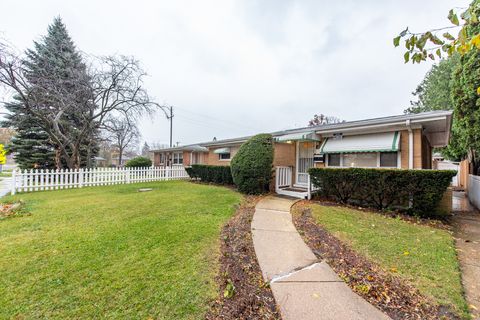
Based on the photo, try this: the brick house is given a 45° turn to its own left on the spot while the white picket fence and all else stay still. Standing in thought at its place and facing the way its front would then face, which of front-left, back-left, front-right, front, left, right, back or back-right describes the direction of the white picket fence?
right

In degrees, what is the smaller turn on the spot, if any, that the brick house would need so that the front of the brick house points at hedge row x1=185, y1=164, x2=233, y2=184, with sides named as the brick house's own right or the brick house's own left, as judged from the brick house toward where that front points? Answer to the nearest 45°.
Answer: approximately 45° to the brick house's own right

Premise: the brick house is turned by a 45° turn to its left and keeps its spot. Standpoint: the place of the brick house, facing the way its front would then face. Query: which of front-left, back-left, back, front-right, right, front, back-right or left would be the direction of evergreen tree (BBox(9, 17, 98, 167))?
right

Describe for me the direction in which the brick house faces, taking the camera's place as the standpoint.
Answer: facing the viewer and to the left of the viewer

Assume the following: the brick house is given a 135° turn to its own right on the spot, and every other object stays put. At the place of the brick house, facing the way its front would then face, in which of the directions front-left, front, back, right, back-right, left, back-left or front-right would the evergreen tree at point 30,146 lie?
left

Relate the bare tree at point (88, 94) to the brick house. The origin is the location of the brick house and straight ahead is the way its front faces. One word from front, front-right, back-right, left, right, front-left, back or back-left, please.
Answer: front-right

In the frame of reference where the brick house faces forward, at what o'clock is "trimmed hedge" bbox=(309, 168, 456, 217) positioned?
The trimmed hedge is roughly at 10 o'clock from the brick house.
